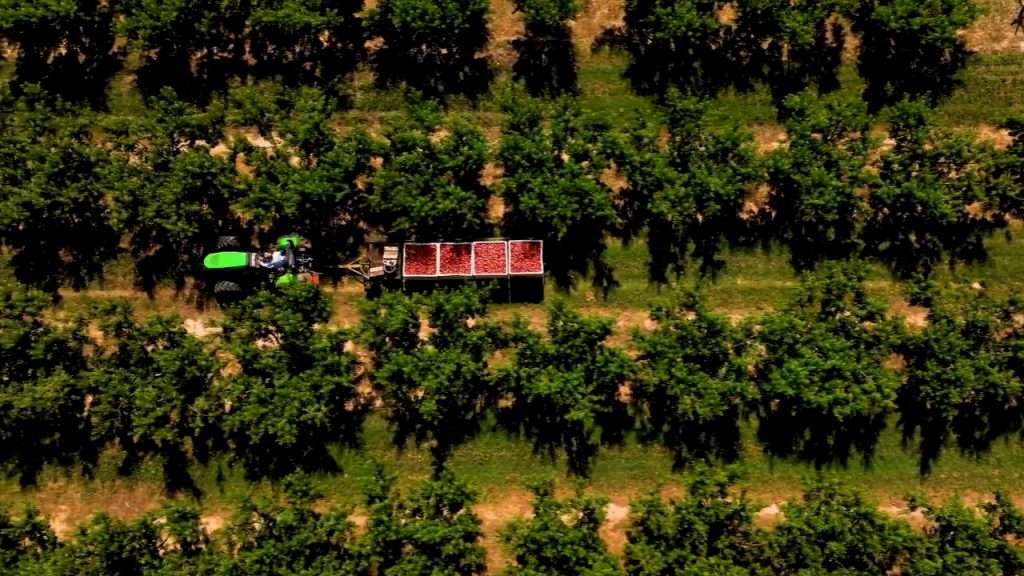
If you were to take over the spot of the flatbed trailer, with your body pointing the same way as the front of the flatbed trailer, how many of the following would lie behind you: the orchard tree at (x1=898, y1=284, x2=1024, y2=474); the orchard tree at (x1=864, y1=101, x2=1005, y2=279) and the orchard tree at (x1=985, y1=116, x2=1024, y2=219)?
3

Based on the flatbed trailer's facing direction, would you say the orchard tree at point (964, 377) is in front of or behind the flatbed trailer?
behind

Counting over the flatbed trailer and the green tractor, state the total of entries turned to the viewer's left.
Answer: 2

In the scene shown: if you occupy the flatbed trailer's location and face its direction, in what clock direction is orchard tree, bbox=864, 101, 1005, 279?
The orchard tree is roughly at 6 o'clock from the flatbed trailer.

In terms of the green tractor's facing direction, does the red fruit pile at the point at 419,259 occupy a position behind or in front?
behind

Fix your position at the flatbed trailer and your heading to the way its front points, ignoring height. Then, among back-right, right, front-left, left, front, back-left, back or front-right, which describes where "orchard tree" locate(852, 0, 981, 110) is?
back

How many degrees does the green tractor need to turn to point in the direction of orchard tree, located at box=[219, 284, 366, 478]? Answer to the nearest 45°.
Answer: approximately 90° to its left

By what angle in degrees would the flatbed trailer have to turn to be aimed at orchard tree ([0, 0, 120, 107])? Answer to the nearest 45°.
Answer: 0° — it already faces it

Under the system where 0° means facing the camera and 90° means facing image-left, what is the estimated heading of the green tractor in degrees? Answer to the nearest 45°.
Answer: approximately 90°

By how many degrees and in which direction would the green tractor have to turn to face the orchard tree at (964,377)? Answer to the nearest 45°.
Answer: approximately 180°

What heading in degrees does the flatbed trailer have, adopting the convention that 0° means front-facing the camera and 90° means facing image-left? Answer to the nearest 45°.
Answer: approximately 90°
